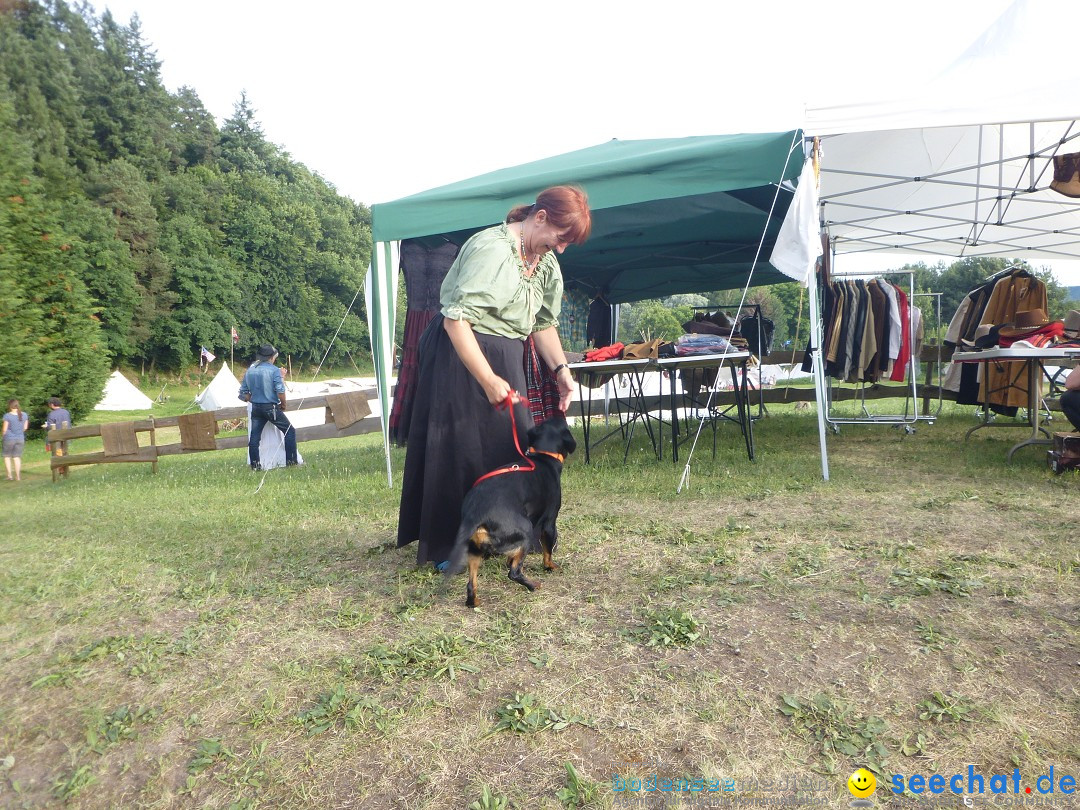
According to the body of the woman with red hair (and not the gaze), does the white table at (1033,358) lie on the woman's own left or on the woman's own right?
on the woman's own left

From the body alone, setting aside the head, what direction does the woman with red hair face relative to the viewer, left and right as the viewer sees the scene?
facing the viewer and to the right of the viewer

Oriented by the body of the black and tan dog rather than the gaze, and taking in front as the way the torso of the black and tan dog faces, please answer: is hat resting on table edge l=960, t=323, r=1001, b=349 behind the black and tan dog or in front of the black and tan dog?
in front

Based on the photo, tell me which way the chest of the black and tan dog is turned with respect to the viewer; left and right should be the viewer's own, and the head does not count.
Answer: facing away from the viewer and to the right of the viewer

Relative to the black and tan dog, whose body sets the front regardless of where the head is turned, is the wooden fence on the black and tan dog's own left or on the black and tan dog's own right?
on the black and tan dog's own left

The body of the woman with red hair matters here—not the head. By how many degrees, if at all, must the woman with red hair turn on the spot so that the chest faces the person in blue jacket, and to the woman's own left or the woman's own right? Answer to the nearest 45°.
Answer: approximately 180°

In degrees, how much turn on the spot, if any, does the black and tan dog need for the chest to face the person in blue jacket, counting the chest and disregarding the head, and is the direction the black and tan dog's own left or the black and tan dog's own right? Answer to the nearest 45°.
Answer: approximately 90° to the black and tan dog's own left

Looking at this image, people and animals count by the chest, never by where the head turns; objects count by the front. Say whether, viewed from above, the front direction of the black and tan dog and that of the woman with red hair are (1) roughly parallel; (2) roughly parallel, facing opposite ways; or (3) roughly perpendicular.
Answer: roughly perpendicular

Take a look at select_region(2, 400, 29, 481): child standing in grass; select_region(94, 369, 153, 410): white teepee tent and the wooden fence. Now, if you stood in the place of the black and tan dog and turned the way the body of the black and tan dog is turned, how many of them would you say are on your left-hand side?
3

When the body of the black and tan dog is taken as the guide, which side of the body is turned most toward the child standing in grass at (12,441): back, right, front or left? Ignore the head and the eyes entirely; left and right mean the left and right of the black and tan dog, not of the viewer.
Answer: left

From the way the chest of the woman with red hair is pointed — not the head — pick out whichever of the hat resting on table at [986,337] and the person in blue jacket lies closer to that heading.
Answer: the hat resting on table
